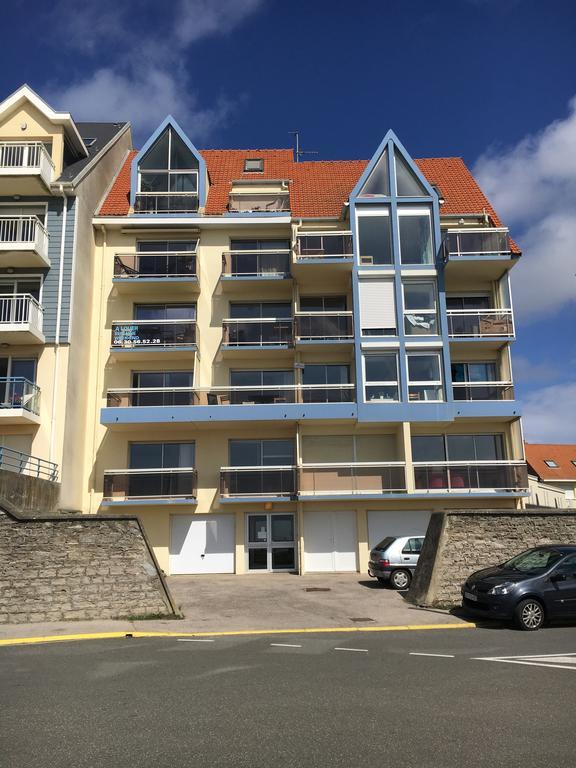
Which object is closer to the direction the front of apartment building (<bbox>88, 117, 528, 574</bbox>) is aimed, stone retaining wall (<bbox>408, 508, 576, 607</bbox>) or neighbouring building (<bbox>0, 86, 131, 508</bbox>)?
the stone retaining wall

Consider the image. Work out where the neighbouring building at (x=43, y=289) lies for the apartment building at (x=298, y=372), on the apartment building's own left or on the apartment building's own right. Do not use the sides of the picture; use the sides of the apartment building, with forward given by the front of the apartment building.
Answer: on the apartment building's own right

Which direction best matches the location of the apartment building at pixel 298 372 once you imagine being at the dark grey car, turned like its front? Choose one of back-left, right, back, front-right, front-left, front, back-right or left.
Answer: right

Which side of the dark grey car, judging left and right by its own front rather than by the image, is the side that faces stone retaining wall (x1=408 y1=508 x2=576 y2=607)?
right

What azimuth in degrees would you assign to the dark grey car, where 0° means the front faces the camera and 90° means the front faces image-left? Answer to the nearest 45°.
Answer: approximately 45°

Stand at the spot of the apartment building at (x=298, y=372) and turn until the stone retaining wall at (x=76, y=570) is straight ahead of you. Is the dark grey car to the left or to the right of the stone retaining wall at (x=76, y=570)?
left

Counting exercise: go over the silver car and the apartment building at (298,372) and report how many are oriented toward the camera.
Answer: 1

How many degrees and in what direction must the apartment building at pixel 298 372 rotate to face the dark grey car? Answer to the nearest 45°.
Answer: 0° — it already faces it

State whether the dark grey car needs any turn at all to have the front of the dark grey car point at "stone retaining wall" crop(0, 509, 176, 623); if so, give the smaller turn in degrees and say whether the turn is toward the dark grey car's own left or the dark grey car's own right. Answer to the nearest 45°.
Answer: approximately 45° to the dark grey car's own right

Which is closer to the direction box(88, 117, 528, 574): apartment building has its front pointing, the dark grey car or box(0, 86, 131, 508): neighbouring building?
the dark grey car
